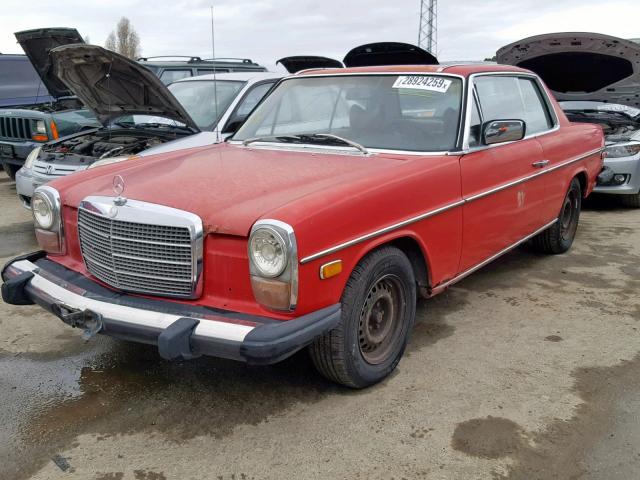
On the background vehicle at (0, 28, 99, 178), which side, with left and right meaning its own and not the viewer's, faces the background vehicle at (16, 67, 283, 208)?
left

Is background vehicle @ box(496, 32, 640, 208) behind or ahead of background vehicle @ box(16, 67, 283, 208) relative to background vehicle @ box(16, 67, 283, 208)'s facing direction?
behind

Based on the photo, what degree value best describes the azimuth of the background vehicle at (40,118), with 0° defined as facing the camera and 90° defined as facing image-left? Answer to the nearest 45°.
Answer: approximately 45°

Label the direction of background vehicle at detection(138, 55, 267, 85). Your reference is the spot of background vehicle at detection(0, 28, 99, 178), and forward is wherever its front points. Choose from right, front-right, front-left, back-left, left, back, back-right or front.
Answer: back

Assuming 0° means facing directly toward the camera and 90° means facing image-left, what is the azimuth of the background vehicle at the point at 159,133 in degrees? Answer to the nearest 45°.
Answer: approximately 45°

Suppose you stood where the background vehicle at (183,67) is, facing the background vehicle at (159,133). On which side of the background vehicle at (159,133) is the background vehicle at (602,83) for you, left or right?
left

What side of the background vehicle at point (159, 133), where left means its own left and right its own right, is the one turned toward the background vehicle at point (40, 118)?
right

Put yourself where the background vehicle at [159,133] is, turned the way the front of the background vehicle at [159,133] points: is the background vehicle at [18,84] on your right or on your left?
on your right

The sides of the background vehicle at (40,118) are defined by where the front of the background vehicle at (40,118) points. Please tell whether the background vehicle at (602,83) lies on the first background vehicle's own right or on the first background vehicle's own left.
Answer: on the first background vehicle's own left
